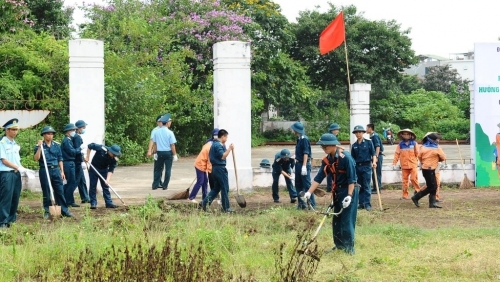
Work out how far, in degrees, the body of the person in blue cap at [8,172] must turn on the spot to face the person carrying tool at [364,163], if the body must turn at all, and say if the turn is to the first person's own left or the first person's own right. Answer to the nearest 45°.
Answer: approximately 45° to the first person's own left

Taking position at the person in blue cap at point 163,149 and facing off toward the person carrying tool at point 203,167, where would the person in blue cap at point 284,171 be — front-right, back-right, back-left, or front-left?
front-left

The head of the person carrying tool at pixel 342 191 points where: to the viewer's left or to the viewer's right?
to the viewer's left

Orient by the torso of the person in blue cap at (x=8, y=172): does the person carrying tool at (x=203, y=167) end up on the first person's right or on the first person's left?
on the first person's left

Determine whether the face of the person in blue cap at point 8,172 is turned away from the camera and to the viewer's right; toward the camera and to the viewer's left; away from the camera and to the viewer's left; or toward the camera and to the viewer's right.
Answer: toward the camera and to the viewer's right

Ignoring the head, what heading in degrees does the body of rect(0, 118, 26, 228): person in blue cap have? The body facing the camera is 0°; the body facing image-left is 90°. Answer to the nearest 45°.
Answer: approximately 315°

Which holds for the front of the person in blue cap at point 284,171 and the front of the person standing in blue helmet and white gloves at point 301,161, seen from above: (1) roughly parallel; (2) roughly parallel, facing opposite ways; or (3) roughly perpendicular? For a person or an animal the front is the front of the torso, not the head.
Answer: roughly perpendicular

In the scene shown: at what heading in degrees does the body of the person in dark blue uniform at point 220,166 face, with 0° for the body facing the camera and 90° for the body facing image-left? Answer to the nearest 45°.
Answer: approximately 270°

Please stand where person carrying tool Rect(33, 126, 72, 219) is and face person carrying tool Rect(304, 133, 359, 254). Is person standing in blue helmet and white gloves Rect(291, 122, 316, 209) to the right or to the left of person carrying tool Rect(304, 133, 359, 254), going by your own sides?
left

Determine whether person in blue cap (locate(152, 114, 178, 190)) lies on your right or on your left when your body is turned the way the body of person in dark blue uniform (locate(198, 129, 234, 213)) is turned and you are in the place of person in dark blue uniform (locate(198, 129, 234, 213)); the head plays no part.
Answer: on your left
